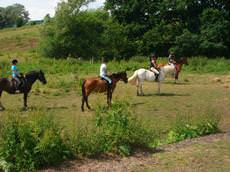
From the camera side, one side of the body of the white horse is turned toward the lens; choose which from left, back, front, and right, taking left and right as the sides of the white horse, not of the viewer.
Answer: right

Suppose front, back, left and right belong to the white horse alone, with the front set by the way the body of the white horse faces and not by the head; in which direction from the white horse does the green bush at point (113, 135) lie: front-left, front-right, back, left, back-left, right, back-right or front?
right
